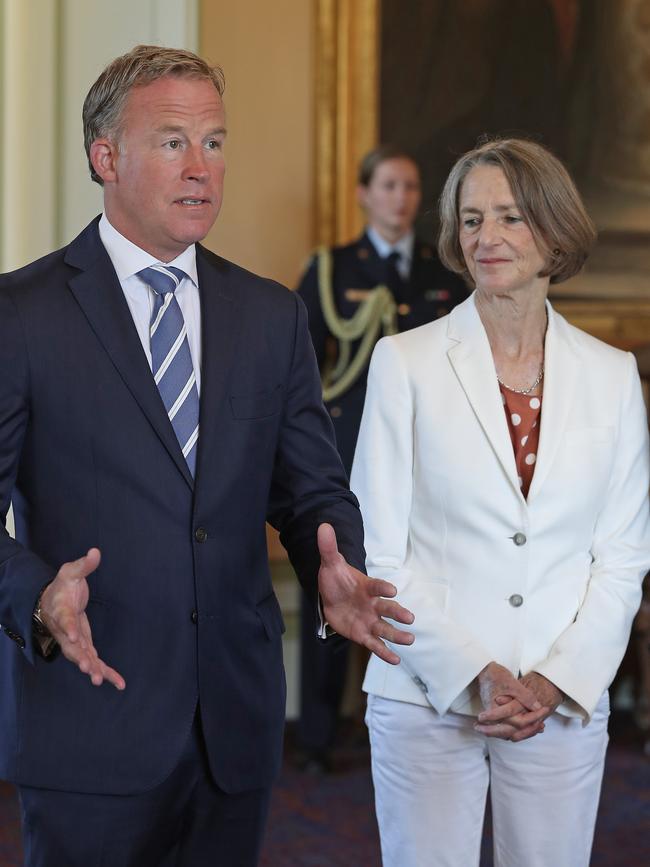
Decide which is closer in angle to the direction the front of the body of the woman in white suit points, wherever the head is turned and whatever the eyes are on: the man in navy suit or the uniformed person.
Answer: the man in navy suit

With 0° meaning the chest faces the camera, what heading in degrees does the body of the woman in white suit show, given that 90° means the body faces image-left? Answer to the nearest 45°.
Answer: approximately 0°

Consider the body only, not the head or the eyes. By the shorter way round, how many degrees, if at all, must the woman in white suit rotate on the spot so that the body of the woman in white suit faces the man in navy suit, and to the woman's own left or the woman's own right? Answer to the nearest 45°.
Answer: approximately 45° to the woman's own right

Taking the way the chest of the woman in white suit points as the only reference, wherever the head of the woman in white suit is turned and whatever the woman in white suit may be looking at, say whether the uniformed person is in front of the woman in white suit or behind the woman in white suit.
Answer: behind
